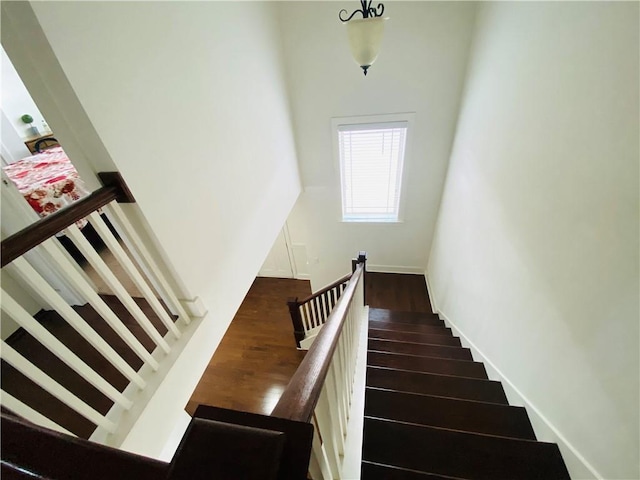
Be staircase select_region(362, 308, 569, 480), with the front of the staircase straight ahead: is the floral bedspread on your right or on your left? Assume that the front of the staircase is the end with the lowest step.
on your left

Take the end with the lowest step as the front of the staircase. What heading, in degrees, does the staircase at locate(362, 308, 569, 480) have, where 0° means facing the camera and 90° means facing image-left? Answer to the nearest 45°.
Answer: approximately 180°
